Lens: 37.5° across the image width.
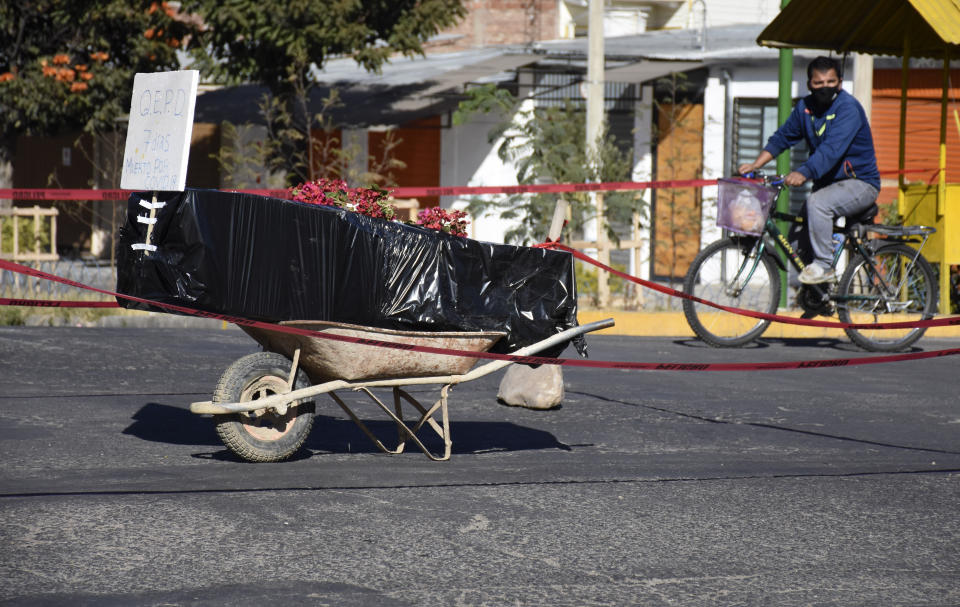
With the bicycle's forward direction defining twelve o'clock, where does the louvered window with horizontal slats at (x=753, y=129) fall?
The louvered window with horizontal slats is roughly at 3 o'clock from the bicycle.

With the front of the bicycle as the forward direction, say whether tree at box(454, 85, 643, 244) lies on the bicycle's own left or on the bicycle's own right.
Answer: on the bicycle's own right

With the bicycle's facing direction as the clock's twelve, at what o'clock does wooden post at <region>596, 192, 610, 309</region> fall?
The wooden post is roughly at 2 o'clock from the bicycle.

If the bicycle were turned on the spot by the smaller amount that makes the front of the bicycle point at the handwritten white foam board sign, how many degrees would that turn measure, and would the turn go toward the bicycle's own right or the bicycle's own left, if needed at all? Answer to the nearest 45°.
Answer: approximately 45° to the bicycle's own left

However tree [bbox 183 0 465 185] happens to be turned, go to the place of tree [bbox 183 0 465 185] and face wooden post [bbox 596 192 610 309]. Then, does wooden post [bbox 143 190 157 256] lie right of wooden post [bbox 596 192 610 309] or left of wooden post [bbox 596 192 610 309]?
right

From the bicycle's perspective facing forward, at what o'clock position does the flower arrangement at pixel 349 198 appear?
The flower arrangement is roughly at 10 o'clock from the bicycle.

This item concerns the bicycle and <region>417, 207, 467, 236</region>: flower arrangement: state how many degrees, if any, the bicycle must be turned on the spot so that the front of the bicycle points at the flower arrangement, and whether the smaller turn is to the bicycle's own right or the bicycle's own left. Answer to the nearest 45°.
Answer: approximately 90° to the bicycle's own left

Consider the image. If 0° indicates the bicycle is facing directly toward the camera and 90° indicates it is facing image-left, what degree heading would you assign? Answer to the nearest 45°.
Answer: approximately 90°

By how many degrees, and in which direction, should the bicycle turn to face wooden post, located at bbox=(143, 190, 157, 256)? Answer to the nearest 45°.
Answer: approximately 45° to its left

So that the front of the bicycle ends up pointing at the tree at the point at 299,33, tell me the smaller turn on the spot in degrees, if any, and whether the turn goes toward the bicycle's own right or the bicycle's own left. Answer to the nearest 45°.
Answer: approximately 45° to the bicycle's own right
